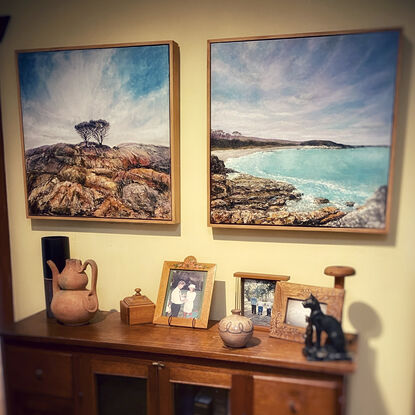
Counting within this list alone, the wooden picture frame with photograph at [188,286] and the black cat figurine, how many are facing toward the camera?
1

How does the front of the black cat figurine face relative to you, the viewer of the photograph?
facing to the left of the viewer

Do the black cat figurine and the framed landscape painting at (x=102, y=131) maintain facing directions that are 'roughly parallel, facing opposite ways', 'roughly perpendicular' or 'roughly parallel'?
roughly perpendicular
